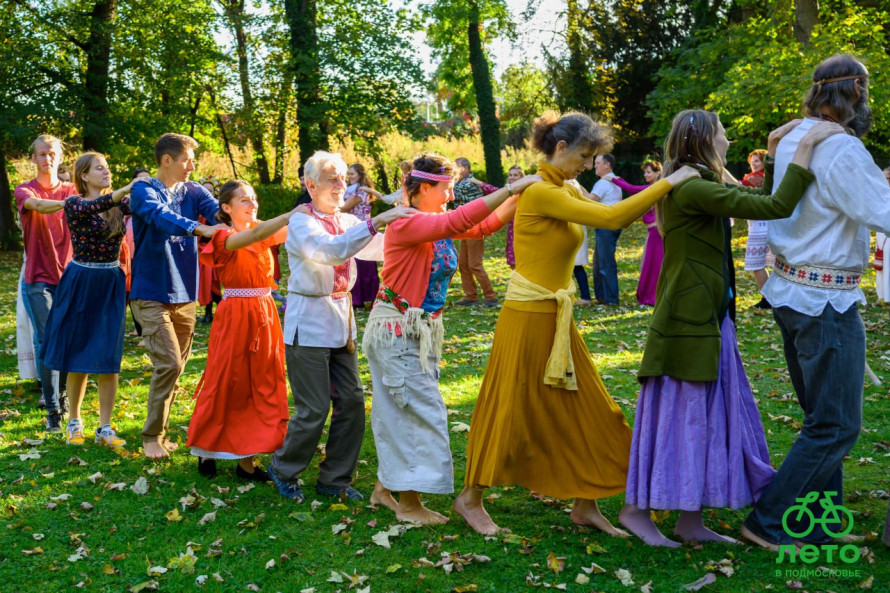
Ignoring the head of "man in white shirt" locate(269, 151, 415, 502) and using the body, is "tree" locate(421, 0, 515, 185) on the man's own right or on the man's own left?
on the man's own left

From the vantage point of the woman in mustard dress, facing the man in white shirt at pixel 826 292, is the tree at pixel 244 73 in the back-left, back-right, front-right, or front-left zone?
back-left

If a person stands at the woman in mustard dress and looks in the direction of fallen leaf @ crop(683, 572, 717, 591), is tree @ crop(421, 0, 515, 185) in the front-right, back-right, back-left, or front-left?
back-left

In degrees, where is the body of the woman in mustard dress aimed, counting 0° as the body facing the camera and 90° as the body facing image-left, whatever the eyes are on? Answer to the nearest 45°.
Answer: approximately 270°

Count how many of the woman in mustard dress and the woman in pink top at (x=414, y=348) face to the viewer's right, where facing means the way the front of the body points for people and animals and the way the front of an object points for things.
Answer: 2

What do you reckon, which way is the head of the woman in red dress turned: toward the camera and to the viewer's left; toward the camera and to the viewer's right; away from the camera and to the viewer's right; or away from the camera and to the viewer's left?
toward the camera and to the viewer's right

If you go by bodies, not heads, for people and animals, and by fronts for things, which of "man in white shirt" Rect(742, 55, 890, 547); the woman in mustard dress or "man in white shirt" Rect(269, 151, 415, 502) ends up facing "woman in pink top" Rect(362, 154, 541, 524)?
"man in white shirt" Rect(269, 151, 415, 502)

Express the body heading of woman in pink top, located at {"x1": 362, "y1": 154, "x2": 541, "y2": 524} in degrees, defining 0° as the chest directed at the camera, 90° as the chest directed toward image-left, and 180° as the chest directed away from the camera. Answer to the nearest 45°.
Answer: approximately 270°
